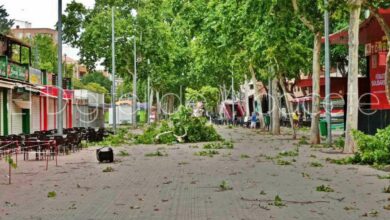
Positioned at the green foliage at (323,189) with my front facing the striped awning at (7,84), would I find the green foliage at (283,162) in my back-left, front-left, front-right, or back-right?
front-right

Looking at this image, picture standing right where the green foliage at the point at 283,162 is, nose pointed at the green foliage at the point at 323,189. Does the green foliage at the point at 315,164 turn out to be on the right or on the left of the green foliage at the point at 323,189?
left

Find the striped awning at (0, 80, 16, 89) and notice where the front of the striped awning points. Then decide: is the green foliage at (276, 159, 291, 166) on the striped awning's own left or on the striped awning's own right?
on the striped awning's own right

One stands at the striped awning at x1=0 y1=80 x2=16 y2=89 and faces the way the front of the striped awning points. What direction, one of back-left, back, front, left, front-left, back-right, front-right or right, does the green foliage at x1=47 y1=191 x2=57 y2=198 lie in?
right

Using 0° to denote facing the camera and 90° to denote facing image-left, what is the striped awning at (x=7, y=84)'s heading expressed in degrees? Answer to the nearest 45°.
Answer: approximately 270°

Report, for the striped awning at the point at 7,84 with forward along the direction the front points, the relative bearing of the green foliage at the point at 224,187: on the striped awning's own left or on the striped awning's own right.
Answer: on the striped awning's own right

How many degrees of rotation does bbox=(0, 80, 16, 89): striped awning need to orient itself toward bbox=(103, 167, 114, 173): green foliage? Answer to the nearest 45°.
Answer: approximately 90° to its right

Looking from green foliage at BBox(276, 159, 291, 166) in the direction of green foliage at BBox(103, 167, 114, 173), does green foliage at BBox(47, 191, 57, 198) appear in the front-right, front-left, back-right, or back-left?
front-left

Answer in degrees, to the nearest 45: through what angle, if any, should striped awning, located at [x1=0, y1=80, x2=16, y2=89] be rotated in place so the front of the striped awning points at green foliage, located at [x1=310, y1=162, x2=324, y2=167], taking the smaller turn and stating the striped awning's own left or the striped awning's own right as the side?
approximately 45° to the striped awning's own right
